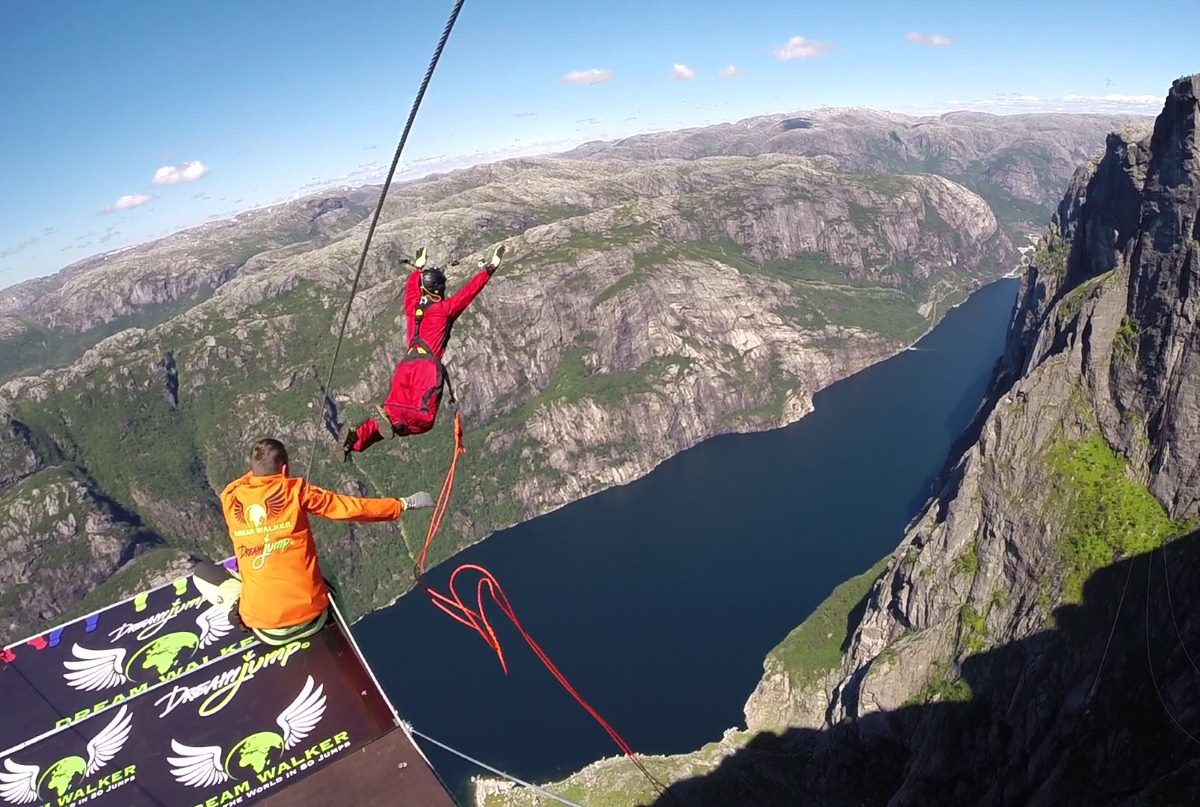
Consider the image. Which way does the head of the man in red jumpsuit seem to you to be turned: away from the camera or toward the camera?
away from the camera

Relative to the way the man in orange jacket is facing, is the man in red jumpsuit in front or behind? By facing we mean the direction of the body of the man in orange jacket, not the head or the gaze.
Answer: in front

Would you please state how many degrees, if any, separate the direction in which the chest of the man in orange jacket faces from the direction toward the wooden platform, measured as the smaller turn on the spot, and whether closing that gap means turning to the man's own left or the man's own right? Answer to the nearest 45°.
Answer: approximately 180°

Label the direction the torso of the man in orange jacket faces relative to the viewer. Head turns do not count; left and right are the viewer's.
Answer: facing away from the viewer
